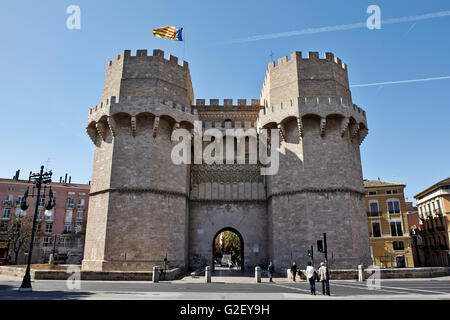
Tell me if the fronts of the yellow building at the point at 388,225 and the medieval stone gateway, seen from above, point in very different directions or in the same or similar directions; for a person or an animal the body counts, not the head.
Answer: same or similar directions

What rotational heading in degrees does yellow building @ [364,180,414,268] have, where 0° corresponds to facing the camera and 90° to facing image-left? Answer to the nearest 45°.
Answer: approximately 0°

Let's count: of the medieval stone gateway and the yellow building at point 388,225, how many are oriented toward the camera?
2

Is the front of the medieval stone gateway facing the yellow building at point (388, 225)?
no

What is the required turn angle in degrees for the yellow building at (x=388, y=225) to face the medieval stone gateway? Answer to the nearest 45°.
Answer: approximately 45° to its right

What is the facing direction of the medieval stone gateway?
toward the camera

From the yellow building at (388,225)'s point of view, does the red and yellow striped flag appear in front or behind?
in front
